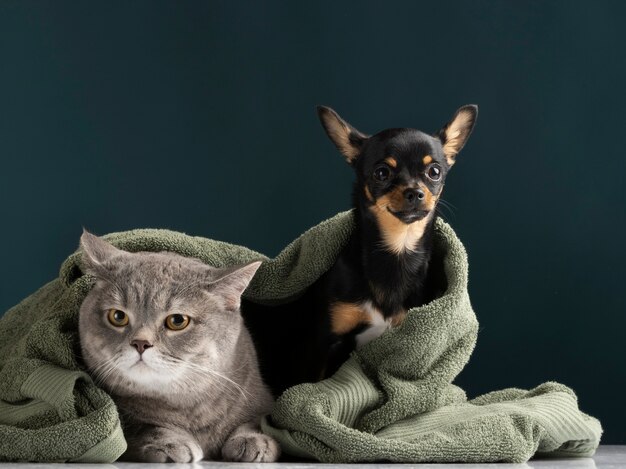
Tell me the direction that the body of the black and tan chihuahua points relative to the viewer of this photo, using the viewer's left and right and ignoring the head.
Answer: facing the viewer and to the right of the viewer
